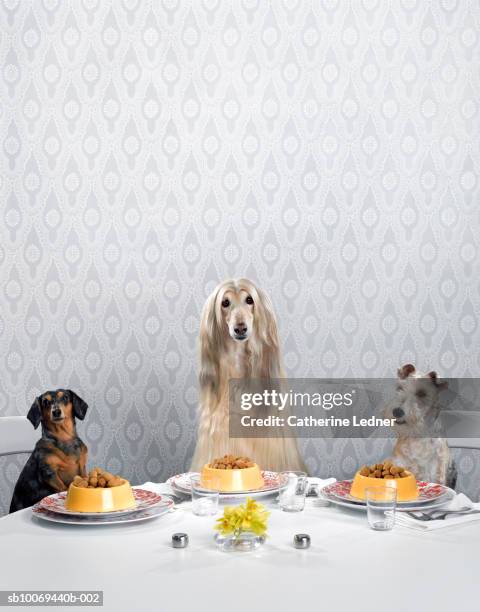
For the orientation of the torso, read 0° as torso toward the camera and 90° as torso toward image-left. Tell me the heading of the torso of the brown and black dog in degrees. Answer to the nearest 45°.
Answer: approximately 315°

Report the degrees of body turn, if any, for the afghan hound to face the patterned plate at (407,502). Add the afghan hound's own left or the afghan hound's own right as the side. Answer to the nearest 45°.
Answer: approximately 45° to the afghan hound's own left

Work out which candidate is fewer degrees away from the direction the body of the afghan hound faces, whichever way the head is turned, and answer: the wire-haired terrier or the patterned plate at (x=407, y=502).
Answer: the patterned plate

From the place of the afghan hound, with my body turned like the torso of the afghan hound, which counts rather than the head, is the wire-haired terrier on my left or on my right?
on my left
